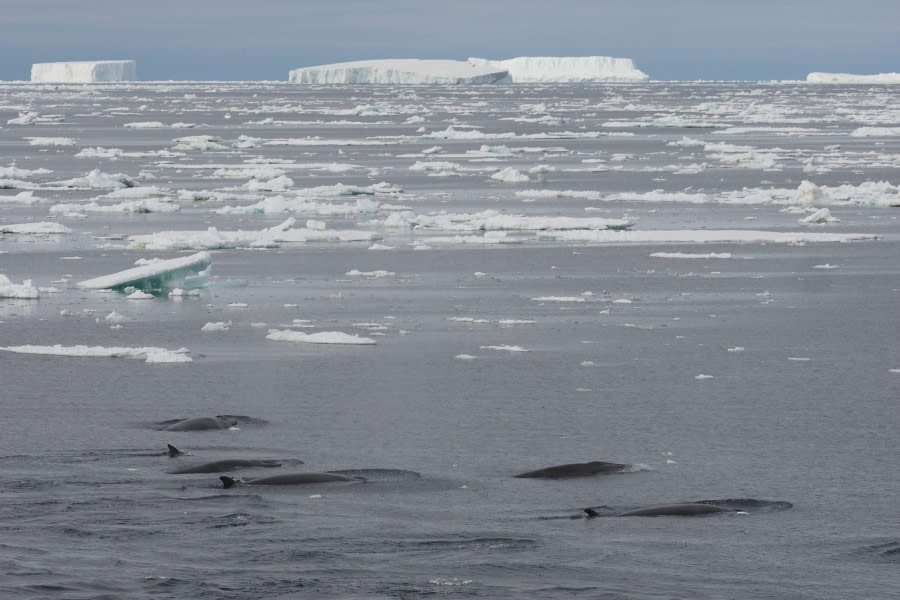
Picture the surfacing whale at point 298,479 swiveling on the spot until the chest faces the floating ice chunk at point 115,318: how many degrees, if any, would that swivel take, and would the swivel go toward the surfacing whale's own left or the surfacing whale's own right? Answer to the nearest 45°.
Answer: approximately 90° to the surfacing whale's own left

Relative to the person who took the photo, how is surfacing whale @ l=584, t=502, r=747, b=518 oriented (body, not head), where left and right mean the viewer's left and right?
facing to the right of the viewer

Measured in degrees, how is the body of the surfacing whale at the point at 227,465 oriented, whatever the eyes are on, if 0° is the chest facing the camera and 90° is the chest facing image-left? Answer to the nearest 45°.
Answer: approximately 270°

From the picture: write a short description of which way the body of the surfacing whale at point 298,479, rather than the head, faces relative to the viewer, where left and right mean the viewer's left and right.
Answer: facing to the right of the viewer

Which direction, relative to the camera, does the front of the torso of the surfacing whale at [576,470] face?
to the viewer's right

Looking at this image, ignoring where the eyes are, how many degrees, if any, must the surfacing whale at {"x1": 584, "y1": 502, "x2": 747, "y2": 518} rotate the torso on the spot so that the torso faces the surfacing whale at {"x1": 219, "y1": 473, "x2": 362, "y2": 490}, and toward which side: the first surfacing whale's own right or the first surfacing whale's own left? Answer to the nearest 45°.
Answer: approximately 180°

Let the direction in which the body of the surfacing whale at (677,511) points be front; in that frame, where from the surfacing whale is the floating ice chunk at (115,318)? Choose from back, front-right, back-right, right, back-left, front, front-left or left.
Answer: back-left

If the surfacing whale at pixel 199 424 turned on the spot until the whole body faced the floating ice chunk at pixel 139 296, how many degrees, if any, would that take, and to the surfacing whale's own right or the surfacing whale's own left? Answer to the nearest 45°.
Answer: approximately 90° to the surfacing whale's own left

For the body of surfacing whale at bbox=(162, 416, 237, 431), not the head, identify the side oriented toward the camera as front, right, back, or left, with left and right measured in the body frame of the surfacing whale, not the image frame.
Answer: right
